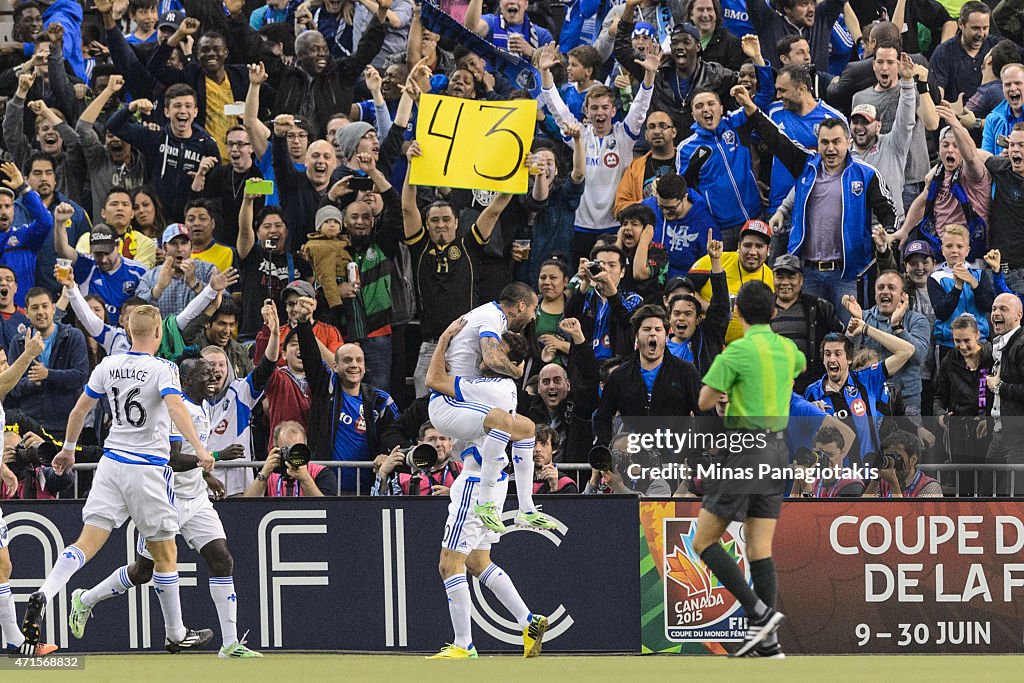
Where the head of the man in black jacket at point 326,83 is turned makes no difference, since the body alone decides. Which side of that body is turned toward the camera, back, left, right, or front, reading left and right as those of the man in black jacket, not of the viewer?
front

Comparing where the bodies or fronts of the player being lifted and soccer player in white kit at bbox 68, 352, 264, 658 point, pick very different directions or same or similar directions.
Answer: same or similar directions

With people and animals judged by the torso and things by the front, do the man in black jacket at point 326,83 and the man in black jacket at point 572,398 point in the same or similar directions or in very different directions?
same or similar directions

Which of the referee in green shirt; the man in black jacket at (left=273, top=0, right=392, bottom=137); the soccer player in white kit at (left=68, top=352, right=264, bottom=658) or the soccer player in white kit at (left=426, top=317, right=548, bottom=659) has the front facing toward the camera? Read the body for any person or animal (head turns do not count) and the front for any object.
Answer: the man in black jacket

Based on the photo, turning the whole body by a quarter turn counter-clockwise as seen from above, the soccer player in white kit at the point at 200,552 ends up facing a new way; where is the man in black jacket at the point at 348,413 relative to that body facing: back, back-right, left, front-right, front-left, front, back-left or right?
front-right

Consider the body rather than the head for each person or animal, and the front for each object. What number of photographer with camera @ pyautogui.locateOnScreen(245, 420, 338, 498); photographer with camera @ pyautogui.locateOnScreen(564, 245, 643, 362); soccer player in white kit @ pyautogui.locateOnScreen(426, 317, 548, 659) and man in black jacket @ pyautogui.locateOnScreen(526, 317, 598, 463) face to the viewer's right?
0

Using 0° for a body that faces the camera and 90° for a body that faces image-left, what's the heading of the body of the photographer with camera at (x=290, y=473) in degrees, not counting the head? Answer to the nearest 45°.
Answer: approximately 0°

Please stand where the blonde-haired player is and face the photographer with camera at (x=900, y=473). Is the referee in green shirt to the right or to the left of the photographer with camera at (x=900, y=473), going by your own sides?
right

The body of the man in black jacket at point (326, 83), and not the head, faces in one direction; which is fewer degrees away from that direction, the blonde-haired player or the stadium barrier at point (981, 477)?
the blonde-haired player

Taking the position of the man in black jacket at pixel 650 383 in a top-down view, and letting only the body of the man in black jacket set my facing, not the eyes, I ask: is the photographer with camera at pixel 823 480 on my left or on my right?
on my left

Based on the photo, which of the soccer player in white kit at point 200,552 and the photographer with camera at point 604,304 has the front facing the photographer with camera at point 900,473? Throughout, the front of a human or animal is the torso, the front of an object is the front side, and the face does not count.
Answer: the soccer player in white kit

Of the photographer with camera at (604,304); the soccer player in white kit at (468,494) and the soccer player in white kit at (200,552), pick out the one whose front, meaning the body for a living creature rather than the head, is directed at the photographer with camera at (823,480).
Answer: the soccer player in white kit at (200,552)

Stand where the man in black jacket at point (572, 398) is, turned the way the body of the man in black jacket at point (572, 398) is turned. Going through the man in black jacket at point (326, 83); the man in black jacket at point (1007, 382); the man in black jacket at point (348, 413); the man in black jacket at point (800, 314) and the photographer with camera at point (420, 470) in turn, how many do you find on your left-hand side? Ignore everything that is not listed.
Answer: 2

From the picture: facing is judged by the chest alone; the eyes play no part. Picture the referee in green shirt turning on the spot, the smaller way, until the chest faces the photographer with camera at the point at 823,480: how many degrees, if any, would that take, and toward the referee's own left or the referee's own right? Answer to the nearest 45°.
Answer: approximately 45° to the referee's own right

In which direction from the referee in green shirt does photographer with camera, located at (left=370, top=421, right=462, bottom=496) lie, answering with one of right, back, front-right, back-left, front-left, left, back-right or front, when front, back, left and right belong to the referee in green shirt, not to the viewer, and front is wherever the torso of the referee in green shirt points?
front

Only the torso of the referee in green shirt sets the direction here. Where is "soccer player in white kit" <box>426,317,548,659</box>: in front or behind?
in front

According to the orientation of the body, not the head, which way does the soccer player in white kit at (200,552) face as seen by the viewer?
to the viewer's right

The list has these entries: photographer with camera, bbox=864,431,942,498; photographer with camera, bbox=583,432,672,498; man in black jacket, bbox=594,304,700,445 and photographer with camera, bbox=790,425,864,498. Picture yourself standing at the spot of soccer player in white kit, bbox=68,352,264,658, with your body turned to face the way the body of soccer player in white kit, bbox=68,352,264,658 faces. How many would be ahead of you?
4
